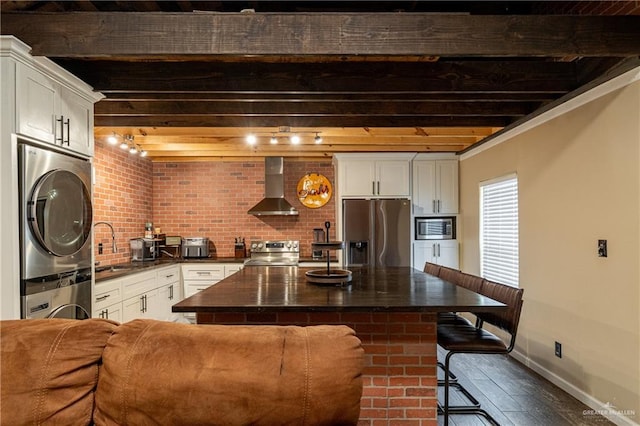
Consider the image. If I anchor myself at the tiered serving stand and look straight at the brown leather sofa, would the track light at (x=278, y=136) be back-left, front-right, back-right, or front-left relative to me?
back-right

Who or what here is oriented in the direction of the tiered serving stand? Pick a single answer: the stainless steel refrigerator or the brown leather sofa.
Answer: the stainless steel refrigerator

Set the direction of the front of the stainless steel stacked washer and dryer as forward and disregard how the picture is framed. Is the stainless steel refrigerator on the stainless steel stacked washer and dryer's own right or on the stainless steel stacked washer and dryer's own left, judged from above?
on the stainless steel stacked washer and dryer's own left

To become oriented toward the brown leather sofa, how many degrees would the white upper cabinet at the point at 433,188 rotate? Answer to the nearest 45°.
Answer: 0° — it already faces it

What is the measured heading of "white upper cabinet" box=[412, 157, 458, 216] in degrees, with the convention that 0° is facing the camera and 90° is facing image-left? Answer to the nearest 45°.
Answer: approximately 0°

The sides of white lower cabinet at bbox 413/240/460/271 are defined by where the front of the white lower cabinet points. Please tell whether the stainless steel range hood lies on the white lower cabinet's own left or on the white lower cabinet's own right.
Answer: on the white lower cabinet's own right

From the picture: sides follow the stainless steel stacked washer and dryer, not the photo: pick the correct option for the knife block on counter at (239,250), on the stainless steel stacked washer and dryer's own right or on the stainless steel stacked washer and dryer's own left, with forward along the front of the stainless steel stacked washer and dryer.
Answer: on the stainless steel stacked washer and dryer's own left

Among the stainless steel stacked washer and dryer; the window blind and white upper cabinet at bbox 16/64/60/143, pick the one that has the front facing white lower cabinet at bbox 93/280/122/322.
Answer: the window blind

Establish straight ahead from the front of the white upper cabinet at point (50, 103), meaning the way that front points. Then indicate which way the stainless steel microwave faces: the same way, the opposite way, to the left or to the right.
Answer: to the right

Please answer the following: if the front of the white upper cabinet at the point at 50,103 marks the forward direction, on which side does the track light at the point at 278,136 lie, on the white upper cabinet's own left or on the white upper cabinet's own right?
on the white upper cabinet's own left

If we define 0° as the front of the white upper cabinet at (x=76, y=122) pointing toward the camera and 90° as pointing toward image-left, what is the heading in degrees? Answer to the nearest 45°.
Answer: approximately 315°
